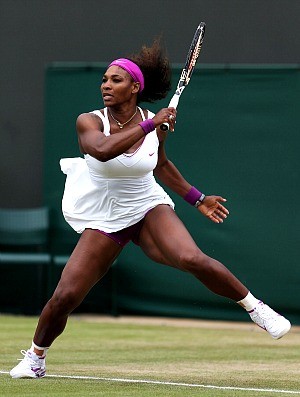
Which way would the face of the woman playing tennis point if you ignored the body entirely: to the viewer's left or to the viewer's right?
to the viewer's left

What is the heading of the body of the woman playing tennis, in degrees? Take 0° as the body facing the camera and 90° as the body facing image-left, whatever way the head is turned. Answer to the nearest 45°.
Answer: approximately 0°
